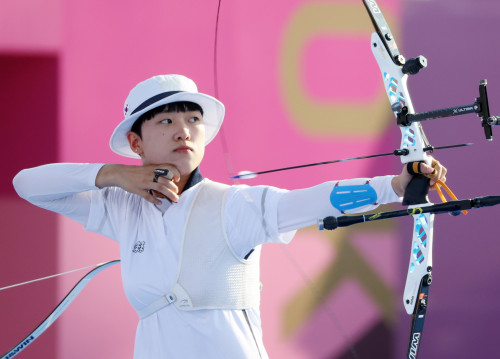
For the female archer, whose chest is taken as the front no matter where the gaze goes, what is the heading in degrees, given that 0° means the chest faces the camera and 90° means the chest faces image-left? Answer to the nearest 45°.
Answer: approximately 0°

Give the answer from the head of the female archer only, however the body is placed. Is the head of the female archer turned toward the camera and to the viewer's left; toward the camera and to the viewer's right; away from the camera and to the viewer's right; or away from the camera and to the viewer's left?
toward the camera and to the viewer's right
